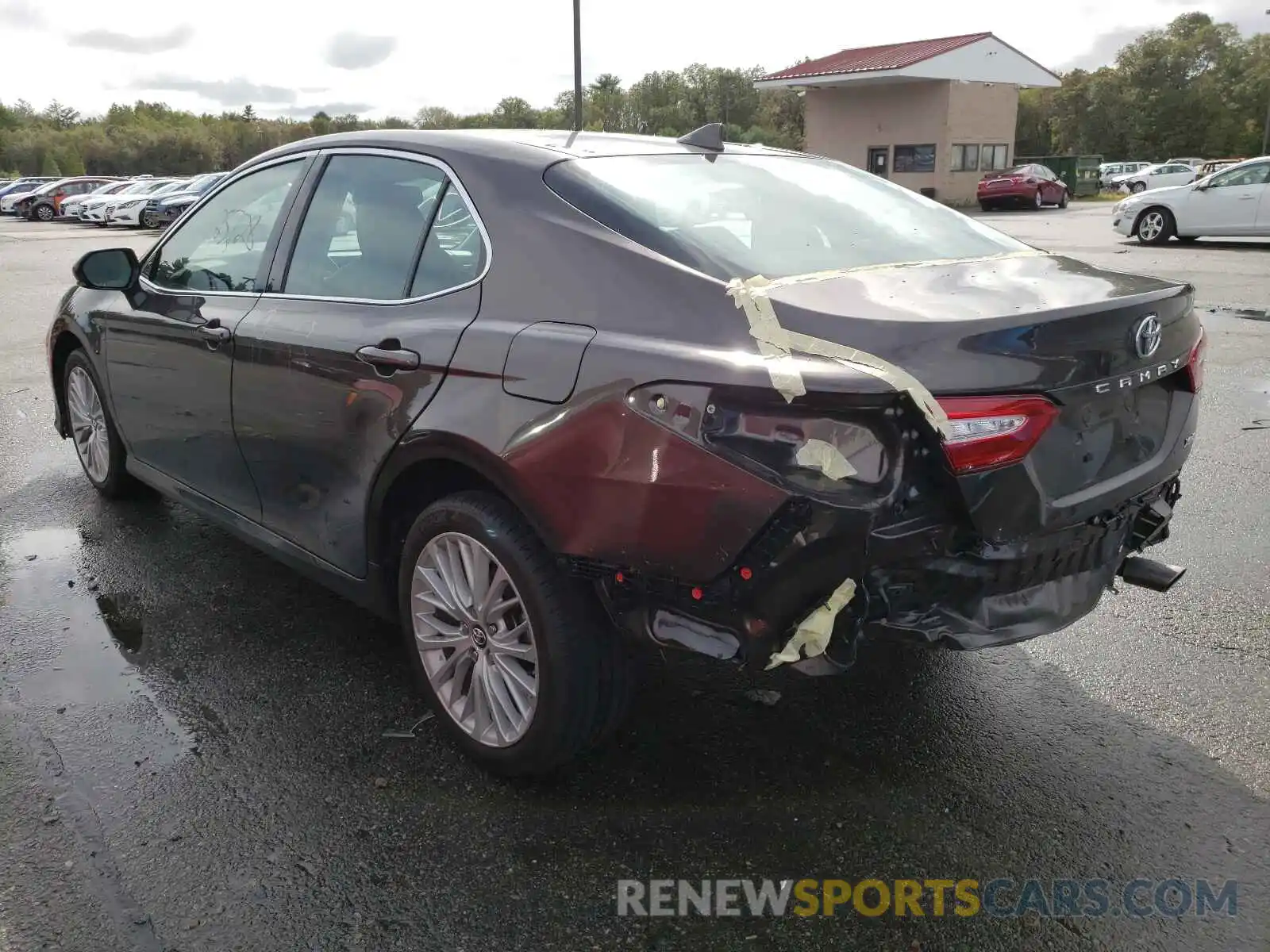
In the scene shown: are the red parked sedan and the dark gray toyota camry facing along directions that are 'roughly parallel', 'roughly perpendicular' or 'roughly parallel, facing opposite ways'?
roughly perpendicular

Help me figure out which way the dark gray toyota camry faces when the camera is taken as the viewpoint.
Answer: facing away from the viewer and to the left of the viewer

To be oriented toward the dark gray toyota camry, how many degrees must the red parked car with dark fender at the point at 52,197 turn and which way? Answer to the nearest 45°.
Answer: approximately 45° to its left

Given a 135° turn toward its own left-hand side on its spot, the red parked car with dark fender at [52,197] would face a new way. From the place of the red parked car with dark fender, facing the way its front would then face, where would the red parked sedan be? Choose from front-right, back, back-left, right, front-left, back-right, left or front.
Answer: front-right

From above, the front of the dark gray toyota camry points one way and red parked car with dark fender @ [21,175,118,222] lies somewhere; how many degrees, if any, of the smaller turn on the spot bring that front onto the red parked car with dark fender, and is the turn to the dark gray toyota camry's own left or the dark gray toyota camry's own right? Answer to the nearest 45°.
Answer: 0° — it already faces it

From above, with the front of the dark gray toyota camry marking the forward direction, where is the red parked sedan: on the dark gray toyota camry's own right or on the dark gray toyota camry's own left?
on the dark gray toyota camry's own right

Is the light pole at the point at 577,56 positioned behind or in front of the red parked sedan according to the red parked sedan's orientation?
behind

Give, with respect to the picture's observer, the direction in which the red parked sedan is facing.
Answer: facing away from the viewer and to the right of the viewer
